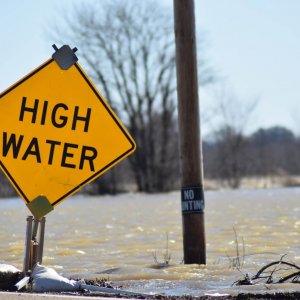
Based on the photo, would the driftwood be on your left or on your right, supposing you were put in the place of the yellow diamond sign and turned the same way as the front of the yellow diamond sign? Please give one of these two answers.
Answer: on your left

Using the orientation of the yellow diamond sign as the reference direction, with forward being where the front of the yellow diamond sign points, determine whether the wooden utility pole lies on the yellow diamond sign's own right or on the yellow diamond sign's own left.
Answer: on the yellow diamond sign's own left

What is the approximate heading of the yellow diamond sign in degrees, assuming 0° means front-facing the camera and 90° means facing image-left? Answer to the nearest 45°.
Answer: approximately 0°
